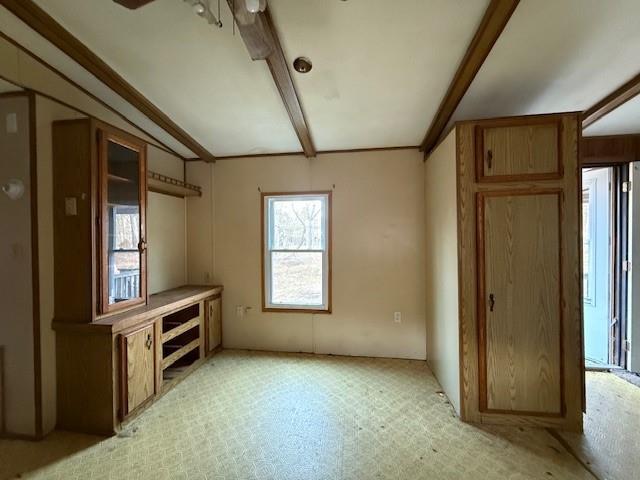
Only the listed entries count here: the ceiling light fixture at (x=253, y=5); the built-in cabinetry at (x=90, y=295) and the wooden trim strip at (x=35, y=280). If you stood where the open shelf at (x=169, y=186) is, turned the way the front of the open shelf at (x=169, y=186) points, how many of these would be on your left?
0

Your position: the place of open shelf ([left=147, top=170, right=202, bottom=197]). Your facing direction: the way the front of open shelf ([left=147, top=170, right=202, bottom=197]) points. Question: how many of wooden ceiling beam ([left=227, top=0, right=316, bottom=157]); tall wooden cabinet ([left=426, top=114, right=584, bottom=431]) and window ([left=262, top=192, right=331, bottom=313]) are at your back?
0

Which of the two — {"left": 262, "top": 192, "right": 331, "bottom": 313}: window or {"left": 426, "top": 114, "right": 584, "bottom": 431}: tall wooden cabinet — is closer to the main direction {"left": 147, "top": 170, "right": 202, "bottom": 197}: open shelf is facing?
the tall wooden cabinet

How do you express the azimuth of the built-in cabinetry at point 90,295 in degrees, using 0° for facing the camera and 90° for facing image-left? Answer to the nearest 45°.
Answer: approximately 315°

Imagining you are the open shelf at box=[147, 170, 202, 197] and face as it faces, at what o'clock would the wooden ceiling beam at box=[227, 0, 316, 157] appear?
The wooden ceiling beam is roughly at 1 o'clock from the open shelf.

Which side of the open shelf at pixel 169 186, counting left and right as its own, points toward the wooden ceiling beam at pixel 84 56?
right

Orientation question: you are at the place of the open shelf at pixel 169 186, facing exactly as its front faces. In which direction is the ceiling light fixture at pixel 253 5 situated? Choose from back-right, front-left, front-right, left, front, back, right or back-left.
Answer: front-right

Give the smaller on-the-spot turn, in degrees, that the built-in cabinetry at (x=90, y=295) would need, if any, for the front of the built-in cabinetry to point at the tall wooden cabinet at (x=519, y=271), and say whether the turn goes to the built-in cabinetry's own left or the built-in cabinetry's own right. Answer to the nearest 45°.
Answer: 0° — it already faces it

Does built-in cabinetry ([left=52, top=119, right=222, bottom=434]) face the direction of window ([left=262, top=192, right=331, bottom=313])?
no

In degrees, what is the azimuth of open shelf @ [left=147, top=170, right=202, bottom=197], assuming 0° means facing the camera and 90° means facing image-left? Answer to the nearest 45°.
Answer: approximately 315°

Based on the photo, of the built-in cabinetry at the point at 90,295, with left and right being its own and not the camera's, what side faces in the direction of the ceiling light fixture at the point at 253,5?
front

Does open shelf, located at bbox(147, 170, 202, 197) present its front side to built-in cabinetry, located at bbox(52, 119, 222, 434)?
no

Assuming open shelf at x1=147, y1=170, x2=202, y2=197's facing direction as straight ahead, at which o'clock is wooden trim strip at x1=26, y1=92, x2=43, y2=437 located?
The wooden trim strip is roughly at 3 o'clock from the open shelf.

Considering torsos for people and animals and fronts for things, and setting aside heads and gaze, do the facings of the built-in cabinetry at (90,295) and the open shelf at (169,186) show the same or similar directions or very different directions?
same or similar directions

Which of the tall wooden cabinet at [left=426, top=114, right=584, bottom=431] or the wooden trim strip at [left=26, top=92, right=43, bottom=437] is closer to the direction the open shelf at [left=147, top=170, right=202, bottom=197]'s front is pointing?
the tall wooden cabinet

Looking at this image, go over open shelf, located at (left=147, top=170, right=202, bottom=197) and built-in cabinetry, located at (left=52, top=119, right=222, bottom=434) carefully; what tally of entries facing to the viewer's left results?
0
